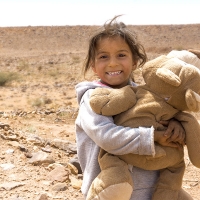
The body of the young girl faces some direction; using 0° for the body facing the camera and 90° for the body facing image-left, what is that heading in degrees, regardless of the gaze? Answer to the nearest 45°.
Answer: approximately 315°

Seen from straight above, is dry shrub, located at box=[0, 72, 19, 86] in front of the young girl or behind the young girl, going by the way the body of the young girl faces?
behind
